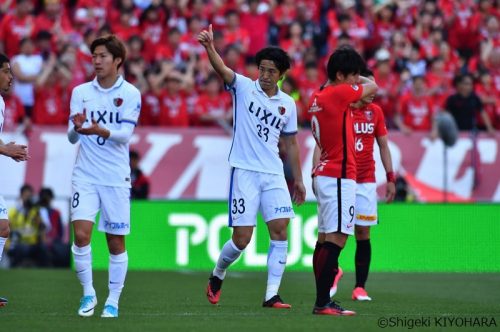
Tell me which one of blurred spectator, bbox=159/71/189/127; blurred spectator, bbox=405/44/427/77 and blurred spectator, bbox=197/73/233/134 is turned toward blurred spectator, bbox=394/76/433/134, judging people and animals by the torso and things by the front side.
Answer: blurred spectator, bbox=405/44/427/77

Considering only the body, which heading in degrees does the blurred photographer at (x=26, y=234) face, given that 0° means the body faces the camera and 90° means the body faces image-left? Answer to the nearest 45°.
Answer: approximately 0°

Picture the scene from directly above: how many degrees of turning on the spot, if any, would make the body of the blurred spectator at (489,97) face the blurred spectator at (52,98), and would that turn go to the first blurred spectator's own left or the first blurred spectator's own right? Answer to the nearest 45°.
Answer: approximately 45° to the first blurred spectator's own right

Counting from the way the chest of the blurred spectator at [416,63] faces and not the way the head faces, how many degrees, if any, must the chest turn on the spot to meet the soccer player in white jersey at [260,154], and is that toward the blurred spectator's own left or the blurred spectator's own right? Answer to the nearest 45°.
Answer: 0° — they already face them

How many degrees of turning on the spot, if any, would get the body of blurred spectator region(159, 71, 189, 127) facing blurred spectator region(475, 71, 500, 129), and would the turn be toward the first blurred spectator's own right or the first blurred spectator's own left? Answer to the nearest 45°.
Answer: approximately 90° to the first blurred spectator's own left

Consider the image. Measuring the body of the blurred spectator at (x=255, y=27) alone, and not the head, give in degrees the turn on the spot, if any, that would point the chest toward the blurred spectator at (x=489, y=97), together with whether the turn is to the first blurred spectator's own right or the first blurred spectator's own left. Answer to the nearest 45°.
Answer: approximately 90° to the first blurred spectator's own left

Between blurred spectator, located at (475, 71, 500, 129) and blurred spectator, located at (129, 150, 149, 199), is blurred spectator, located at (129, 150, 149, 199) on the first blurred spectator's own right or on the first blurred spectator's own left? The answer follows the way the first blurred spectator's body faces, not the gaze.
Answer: on the first blurred spectator's own right

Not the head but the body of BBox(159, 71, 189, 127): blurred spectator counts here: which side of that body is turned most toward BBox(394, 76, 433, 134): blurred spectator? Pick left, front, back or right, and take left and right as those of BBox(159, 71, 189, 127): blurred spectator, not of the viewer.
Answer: left
